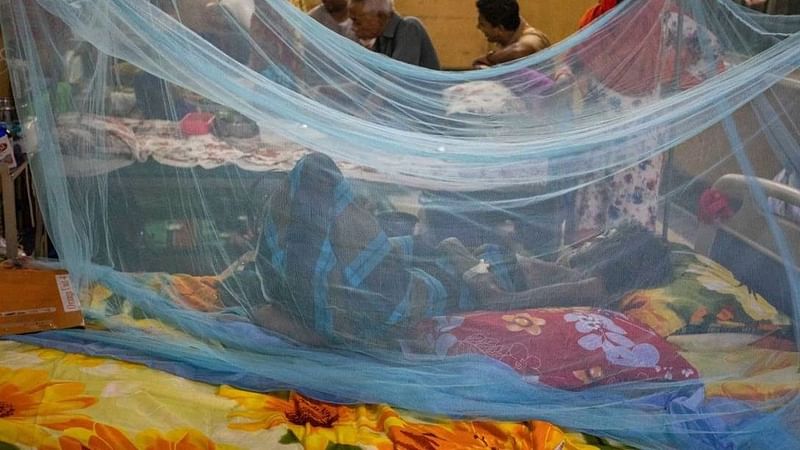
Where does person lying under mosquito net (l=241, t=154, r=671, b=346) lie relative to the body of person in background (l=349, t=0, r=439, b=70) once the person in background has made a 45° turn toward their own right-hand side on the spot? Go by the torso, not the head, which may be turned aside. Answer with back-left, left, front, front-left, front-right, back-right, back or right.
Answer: left

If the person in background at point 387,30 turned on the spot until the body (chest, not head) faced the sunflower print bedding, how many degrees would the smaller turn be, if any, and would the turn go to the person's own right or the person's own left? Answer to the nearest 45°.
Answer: approximately 45° to the person's own left

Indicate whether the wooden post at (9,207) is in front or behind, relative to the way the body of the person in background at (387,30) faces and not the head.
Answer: in front

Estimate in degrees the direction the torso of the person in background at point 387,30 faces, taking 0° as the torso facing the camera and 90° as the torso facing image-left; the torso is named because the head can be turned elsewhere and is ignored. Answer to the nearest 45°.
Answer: approximately 45°

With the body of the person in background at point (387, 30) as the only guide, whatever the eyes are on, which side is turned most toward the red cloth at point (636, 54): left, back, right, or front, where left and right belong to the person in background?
left

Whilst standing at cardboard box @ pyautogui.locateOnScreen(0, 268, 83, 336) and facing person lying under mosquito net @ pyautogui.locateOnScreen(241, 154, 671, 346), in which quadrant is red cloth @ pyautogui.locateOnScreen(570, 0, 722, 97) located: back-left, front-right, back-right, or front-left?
front-left

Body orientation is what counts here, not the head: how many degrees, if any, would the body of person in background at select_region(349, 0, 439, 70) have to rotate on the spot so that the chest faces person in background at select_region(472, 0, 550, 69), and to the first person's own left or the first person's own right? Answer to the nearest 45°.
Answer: approximately 135° to the first person's own left

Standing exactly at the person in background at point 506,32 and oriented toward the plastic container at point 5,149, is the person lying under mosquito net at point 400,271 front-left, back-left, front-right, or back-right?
front-left

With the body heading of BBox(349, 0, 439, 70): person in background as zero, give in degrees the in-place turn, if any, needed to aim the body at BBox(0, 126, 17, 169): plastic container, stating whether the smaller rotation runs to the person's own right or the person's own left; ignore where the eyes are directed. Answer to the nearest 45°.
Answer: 0° — they already face it

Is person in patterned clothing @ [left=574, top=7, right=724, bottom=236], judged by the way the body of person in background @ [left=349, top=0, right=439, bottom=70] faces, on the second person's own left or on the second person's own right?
on the second person's own left

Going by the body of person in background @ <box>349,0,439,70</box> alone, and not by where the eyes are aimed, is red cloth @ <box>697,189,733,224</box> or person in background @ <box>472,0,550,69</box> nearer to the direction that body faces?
the red cloth

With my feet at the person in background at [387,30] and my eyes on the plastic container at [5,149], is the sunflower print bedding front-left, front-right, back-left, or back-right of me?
front-left

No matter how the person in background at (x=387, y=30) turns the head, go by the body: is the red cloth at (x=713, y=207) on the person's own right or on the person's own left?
on the person's own left
